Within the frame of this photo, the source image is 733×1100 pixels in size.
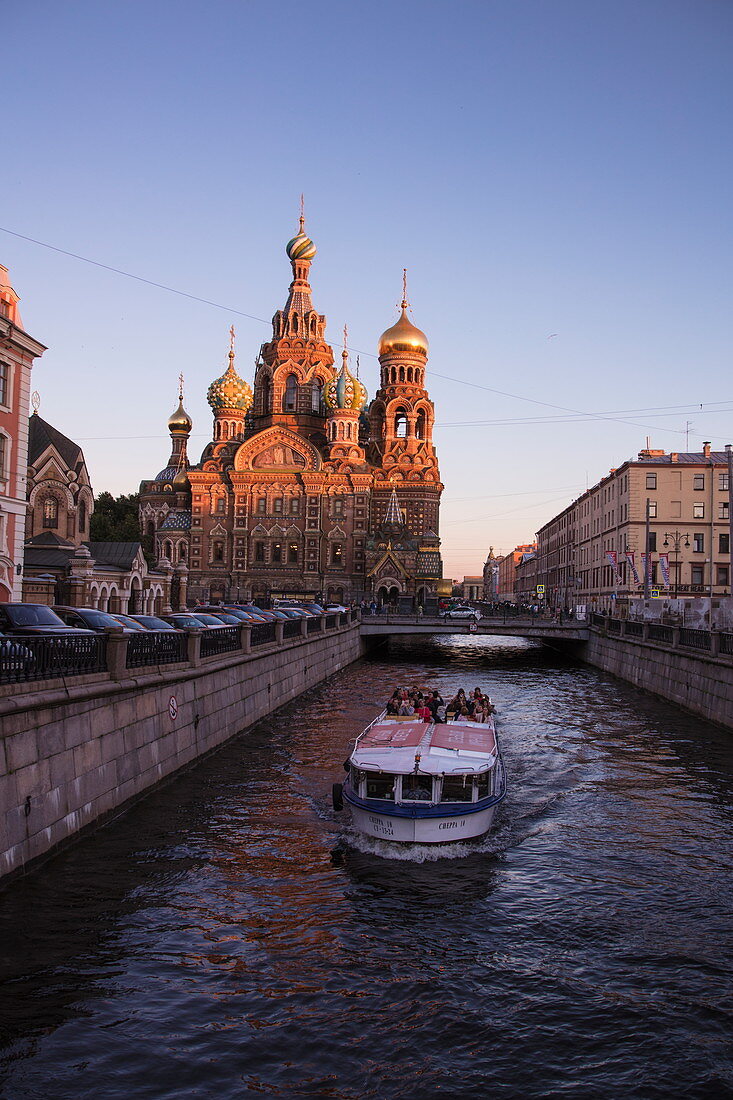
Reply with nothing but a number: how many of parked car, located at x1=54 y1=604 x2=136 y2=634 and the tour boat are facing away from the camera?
0

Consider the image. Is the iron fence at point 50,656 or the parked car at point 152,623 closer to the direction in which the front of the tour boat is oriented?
the iron fence

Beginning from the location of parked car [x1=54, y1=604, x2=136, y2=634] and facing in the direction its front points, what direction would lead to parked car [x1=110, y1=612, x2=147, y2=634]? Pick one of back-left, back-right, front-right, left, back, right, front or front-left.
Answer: left

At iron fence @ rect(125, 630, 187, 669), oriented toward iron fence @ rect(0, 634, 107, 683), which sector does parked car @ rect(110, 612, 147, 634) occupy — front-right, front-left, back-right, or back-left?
back-right

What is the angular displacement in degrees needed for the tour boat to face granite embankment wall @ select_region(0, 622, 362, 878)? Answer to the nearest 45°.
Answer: approximately 90° to its right

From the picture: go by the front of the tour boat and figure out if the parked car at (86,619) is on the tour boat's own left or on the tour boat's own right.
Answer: on the tour boat's own right

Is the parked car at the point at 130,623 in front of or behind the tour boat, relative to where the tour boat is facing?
behind

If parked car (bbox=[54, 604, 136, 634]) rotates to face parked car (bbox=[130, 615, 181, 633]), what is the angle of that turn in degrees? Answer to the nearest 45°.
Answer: approximately 90° to its left

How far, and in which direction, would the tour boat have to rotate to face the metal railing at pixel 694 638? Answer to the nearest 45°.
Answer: approximately 135° to its left

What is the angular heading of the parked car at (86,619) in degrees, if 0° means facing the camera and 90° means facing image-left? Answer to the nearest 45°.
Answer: approximately 315°

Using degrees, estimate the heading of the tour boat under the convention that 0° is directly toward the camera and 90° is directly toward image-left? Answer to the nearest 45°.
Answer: approximately 0°

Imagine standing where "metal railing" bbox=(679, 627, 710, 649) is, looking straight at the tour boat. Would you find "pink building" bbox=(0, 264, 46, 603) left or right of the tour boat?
right
